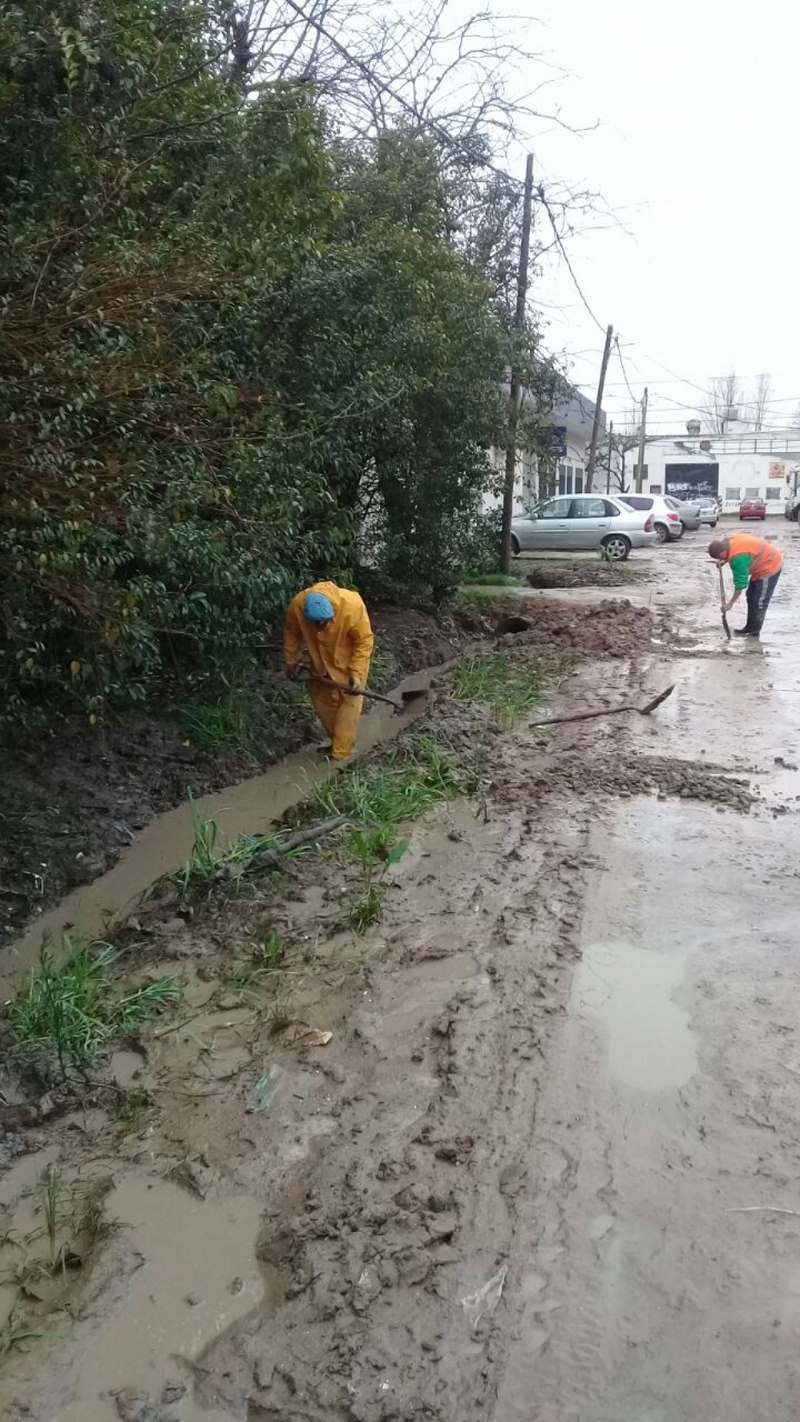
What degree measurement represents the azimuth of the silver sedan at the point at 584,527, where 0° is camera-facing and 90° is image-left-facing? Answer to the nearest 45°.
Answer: approximately 90°

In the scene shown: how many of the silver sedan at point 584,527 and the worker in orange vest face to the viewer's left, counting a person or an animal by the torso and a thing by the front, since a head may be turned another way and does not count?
2

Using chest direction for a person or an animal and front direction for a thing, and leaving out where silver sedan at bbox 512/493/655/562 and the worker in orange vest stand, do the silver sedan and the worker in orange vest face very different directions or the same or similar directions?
same or similar directions

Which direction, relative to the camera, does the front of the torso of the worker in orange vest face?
to the viewer's left

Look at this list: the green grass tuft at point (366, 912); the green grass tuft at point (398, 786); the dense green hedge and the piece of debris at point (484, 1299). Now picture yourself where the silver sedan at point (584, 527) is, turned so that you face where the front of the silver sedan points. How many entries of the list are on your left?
4

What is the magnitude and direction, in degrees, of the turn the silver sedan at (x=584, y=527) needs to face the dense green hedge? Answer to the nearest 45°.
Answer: approximately 90° to its left

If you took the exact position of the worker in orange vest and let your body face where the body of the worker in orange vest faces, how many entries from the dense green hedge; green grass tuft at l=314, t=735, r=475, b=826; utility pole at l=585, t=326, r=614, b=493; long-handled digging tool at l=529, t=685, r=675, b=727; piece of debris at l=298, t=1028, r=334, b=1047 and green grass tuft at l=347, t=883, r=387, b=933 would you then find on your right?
1

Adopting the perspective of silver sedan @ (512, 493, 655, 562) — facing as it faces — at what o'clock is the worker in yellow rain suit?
The worker in yellow rain suit is roughly at 9 o'clock from the silver sedan.

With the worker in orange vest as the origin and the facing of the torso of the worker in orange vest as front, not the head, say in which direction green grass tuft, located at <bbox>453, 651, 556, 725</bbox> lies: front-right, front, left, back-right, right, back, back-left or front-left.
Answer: front-left

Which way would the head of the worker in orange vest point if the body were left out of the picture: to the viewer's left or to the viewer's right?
to the viewer's left

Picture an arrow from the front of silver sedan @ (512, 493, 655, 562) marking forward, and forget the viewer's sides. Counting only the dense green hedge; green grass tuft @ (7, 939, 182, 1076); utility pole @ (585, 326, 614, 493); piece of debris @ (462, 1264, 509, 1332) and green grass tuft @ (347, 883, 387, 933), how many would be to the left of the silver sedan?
4

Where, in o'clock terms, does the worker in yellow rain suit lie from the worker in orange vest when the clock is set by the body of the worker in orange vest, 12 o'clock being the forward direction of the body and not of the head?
The worker in yellow rain suit is roughly at 10 o'clock from the worker in orange vest.

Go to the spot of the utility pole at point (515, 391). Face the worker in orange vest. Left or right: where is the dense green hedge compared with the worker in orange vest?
right

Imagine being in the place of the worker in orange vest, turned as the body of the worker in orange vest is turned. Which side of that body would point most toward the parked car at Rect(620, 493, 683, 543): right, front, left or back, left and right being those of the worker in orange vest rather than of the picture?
right

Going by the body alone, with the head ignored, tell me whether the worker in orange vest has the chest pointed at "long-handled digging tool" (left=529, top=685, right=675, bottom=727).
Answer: no

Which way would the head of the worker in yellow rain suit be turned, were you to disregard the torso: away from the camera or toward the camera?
toward the camera
